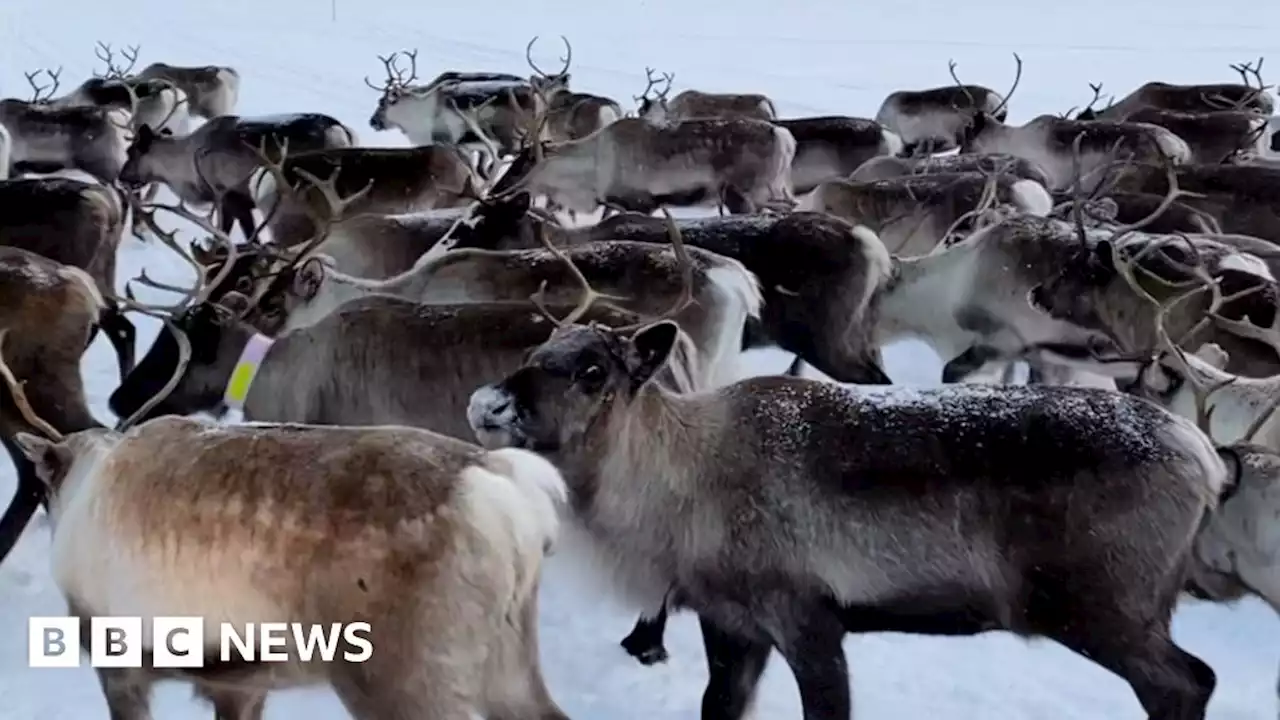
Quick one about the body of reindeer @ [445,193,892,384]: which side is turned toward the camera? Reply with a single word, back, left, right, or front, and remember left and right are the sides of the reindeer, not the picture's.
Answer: left

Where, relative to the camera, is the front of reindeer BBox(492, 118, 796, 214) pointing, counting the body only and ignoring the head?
to the viewer's left

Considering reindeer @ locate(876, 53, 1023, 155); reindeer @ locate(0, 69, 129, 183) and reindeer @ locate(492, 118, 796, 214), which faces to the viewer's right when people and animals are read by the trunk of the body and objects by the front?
reindeer @ locate(876, 53, 1023, 155)

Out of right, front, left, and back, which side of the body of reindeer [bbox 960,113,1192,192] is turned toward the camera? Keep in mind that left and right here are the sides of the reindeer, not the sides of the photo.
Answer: left

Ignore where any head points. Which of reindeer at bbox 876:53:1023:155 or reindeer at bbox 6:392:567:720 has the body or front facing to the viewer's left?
reindeer at bbox 6:392:567:720

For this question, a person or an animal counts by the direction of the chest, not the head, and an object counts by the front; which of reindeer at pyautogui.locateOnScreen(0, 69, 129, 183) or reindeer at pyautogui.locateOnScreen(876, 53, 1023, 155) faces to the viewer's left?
reindeer at pyautogui.locateOnScreen(0, 69, 129, 183)

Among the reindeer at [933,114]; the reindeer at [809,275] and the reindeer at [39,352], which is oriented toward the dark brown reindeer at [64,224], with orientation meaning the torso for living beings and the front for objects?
the reindeer at [809,275]

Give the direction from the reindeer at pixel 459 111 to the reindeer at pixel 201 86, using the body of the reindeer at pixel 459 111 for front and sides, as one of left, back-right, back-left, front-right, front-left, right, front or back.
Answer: front-right

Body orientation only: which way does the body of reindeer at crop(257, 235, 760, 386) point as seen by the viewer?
to the viewer's left

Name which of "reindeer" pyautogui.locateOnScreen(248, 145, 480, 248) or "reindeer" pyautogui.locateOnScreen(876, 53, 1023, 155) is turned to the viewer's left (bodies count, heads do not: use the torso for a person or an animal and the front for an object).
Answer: "reindeer" pyautogui.locateOnScreen(248, 145, 480, 248)

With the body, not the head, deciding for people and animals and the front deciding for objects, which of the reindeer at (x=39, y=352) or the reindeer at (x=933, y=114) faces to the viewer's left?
the reindeer at (x=39, y=352)

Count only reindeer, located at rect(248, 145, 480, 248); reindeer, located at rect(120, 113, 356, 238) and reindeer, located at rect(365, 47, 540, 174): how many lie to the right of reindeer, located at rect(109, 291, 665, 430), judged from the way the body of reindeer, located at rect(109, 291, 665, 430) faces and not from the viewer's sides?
3

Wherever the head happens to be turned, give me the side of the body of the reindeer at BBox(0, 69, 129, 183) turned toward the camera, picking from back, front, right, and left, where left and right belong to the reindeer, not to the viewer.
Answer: left

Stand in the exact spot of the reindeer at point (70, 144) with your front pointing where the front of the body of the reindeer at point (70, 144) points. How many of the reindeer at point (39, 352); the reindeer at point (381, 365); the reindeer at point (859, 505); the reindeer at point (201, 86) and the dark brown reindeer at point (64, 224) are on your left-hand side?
4

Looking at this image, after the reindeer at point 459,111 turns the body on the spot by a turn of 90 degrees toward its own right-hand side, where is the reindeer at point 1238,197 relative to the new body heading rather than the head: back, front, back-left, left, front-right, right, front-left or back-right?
back-right

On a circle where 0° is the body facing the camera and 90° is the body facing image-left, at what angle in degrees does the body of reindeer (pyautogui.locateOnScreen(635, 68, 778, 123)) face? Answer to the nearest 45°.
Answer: approximately 90°

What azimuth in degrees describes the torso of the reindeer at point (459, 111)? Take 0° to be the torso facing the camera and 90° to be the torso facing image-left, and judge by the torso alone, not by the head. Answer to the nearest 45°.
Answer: approximately 90°
